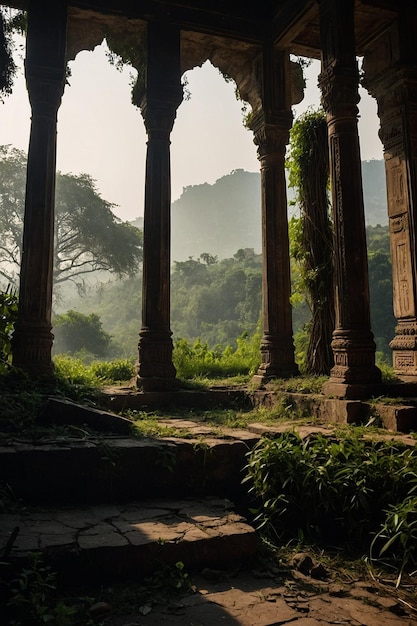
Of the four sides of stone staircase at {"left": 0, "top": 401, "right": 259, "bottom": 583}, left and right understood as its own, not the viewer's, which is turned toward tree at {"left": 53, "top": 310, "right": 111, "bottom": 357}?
back

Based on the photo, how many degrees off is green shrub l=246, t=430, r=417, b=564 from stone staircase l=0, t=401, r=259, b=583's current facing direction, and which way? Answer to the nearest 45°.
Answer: approximately 90° to its left

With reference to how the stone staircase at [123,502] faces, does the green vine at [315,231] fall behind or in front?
behind

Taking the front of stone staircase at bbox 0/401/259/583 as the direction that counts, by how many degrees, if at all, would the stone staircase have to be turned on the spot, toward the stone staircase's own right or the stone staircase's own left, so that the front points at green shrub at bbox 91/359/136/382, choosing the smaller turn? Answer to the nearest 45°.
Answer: approximately 180°

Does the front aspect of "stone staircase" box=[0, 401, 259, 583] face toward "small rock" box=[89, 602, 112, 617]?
yes

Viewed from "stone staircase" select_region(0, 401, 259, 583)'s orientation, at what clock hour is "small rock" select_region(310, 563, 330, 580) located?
The small rock is roughly at 10 o'clock from the stone staircase.

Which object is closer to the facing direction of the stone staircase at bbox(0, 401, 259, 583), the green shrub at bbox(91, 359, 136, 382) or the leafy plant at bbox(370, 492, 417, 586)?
the leafy plant

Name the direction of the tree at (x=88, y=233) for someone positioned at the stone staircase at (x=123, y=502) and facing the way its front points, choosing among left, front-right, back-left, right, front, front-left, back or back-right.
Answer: back

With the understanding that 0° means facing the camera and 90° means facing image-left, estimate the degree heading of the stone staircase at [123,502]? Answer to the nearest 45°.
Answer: approximately 0°

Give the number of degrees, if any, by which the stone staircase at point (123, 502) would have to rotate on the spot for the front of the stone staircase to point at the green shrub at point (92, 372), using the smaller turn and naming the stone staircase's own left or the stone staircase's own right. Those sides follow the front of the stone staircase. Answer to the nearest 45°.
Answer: approximately 180°

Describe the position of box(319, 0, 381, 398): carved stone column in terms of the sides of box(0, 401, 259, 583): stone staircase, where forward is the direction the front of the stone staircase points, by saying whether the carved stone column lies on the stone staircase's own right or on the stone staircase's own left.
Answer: on the stone staircase's own left

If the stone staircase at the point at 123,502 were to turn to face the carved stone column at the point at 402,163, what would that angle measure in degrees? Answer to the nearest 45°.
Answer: approximately 135° to its left

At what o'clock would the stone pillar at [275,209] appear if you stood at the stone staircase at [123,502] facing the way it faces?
The stone pillar is roughly at 7 o'clock from the stone staircase.

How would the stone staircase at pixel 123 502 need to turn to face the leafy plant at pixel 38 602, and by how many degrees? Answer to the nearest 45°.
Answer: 0° — it already faces it
